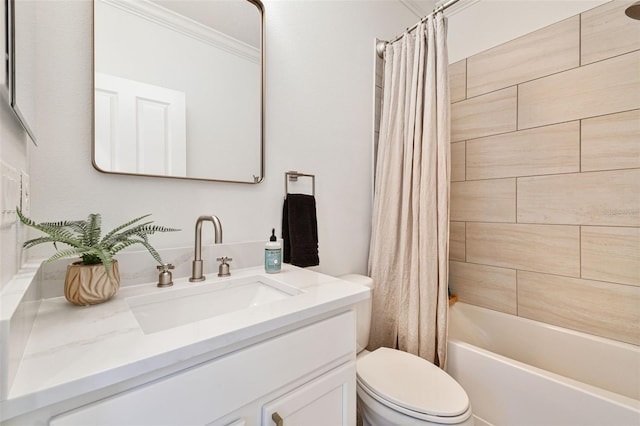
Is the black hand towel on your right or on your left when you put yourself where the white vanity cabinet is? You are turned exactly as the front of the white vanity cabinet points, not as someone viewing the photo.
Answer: on your left

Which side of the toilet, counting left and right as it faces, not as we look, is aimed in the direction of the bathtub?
left

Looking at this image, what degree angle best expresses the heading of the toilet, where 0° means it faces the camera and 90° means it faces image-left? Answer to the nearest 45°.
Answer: approximately 315°

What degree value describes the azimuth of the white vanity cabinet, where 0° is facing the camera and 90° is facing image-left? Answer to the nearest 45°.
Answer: approximately 315°

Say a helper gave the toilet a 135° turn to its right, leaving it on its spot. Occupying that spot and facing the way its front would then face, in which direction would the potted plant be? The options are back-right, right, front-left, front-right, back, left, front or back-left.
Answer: front-left
